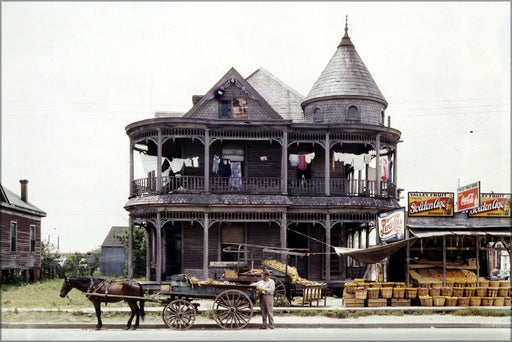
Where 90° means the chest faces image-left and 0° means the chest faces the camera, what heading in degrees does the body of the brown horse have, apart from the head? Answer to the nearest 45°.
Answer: approximately 90°

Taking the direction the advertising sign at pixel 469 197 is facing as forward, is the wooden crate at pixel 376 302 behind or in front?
in front

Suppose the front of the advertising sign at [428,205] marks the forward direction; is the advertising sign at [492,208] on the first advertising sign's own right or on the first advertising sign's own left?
on the first advertising sign's own left

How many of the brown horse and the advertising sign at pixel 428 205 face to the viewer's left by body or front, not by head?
1

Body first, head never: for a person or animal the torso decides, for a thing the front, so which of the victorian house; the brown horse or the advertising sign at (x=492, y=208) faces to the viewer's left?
the brown horse

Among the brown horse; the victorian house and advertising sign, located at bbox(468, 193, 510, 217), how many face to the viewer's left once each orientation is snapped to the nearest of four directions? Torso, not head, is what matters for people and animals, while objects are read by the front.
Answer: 1

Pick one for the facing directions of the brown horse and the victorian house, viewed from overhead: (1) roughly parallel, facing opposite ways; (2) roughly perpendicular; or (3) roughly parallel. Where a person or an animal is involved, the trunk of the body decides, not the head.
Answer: roughly perpendicular

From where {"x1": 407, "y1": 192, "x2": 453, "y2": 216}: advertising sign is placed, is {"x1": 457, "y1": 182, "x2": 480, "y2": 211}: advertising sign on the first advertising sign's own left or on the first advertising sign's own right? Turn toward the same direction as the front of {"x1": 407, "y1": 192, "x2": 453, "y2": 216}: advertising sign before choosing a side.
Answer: on the first advertising sign's own left
